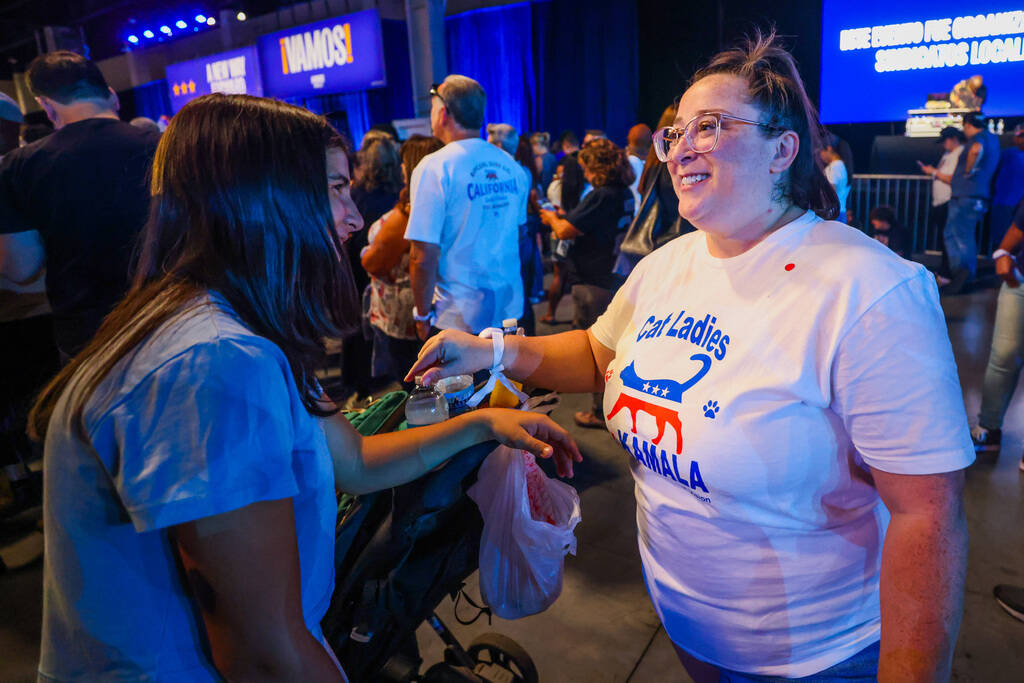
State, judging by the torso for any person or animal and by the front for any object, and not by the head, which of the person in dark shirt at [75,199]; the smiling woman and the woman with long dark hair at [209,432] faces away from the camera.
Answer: the person in dark shirt

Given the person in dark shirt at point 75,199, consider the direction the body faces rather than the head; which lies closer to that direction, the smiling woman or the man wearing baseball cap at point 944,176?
the man wearing baseball cap

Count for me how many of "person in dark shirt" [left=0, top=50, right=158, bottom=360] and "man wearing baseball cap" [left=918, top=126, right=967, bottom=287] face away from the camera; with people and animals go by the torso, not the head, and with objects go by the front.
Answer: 1

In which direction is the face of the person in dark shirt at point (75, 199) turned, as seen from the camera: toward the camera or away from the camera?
away from the camera

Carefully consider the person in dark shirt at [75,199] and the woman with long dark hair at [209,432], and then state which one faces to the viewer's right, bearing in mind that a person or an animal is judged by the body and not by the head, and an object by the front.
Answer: the woman with long dark hair

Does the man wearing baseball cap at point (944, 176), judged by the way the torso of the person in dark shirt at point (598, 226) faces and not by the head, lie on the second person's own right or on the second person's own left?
on the second person's own right

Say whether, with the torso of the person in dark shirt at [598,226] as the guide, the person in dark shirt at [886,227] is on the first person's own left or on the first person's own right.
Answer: on the first person's own right

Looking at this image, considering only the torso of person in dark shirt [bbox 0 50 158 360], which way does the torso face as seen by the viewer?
away from the camera

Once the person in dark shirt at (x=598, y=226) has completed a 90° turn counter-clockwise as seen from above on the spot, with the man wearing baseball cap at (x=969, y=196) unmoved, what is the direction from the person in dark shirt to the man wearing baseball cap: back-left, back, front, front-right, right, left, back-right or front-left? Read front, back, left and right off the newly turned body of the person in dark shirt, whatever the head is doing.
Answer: back-left

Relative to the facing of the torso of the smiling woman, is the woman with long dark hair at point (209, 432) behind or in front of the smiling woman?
in front

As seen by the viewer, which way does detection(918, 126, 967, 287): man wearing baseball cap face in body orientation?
to the viewer's left

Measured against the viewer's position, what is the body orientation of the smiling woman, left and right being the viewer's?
facing the viewer and to the left of the viewer

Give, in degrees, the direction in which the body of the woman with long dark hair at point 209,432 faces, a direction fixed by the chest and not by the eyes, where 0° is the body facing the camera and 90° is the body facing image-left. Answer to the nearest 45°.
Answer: approximately 270°

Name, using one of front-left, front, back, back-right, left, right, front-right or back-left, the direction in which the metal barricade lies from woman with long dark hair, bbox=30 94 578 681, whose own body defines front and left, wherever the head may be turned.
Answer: front-left
